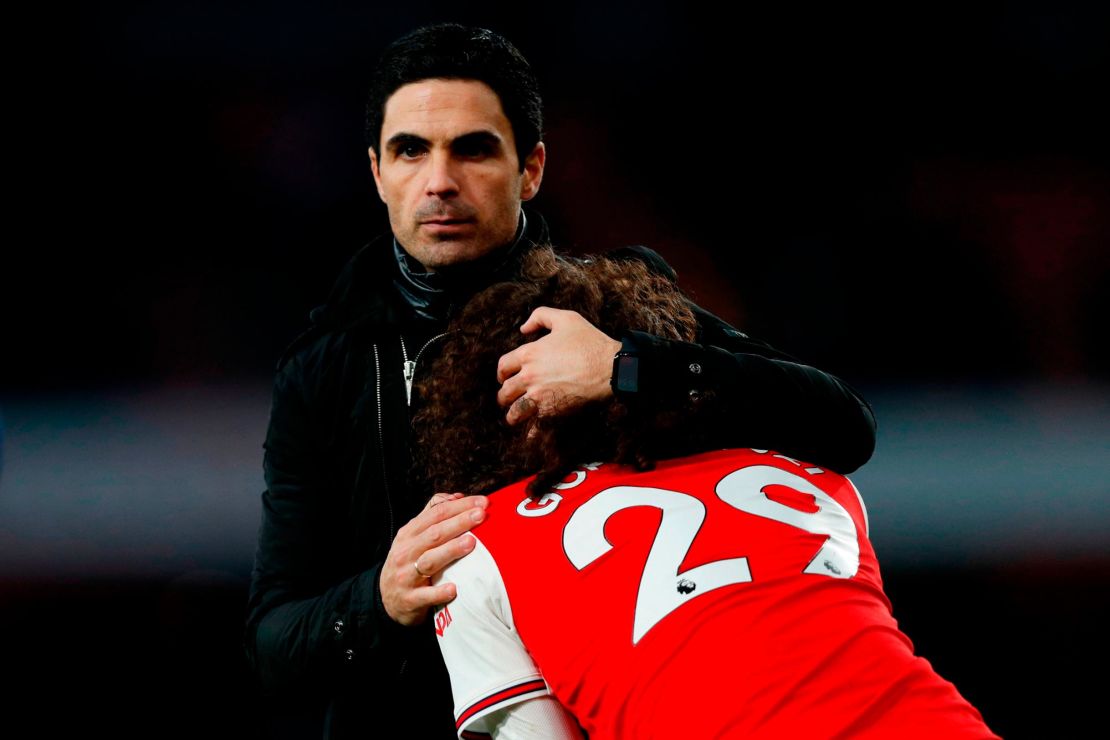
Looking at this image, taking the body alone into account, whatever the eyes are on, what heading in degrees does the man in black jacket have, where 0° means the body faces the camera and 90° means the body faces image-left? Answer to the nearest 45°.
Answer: approximately 0°

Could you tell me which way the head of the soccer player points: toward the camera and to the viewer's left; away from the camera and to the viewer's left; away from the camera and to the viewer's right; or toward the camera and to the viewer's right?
away from the camera and to the viewer's left

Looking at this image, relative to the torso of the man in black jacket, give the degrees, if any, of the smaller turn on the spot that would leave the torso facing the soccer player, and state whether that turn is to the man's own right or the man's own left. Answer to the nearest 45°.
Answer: approximately 45° to the man's own left
